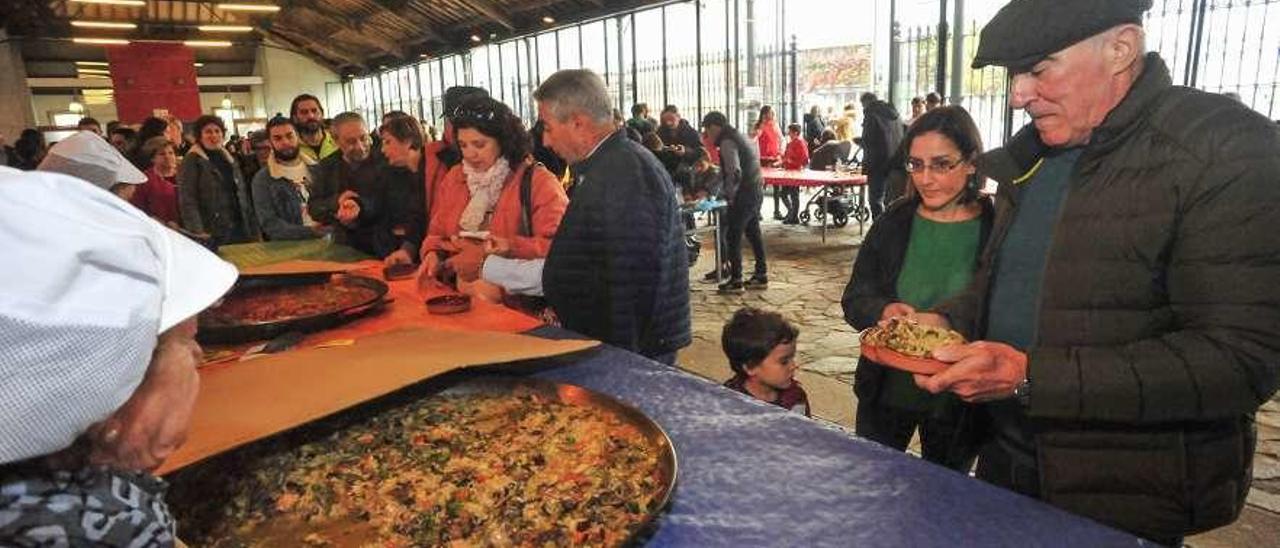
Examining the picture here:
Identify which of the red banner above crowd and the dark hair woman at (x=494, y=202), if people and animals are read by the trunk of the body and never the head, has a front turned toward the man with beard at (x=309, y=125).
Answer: the red banner above crowd

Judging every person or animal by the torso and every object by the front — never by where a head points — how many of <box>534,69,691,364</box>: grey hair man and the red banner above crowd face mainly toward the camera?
1

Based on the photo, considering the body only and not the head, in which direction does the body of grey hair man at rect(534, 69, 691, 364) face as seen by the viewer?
to the viewer's left

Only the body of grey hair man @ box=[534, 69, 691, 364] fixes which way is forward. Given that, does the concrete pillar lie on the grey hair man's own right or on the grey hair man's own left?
on the grey hair man's own right

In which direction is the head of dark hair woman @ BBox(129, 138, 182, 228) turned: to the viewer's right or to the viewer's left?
to the viewer's right

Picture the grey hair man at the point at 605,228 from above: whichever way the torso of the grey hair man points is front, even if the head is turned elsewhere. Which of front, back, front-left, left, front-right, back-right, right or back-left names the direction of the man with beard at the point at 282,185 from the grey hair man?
front-right

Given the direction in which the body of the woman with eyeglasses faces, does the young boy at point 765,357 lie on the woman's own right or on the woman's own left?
on the woman's own right

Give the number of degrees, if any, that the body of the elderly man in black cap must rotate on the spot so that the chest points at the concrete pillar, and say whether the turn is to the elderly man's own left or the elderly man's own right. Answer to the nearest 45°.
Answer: approximately 45° to the elderly man's own right

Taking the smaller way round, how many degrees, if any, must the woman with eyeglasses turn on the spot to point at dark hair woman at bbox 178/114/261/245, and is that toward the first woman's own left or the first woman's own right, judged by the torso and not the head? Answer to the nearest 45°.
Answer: approximately 45° to the first woman's own right

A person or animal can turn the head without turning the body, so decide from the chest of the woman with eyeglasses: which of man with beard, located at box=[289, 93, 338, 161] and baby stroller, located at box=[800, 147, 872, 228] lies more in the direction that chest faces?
the man with beard

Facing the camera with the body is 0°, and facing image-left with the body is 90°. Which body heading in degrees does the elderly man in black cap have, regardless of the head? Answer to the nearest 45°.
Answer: approximately 45°

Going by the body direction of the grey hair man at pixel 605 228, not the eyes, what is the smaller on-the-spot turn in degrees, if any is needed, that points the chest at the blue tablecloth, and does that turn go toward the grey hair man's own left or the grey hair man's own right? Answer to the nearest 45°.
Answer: approximately 90° to the grey hair man's own left
